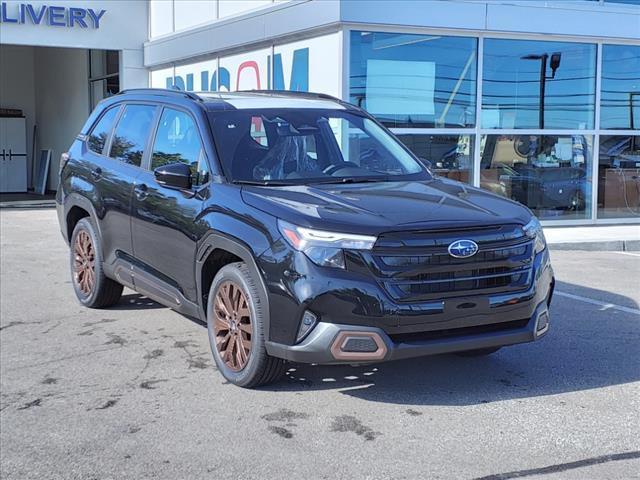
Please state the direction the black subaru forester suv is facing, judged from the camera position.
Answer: facing the viewer and to the right of the viewer

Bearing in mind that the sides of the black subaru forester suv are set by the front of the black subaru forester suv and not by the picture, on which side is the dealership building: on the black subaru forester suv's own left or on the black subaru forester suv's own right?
on the black subaru forester suv's own left
